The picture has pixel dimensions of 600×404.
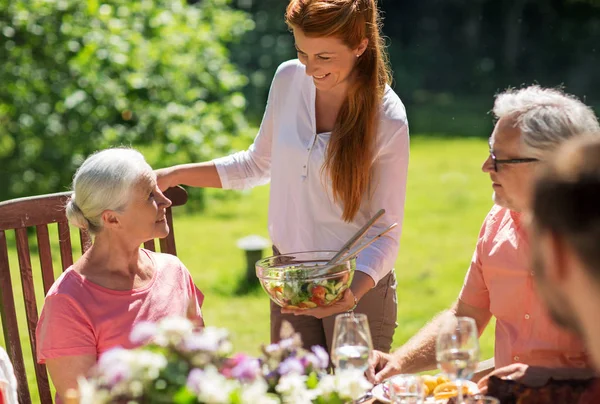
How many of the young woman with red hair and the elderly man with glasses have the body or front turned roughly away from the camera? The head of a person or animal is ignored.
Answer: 0

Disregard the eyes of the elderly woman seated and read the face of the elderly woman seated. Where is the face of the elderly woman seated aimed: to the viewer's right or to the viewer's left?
to the viewer's right

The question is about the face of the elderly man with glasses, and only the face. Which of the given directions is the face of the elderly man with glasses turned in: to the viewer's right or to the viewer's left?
to the viewer's left

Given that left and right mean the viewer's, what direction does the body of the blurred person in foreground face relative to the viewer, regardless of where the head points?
facing away from the viewer and to the left of the viewer

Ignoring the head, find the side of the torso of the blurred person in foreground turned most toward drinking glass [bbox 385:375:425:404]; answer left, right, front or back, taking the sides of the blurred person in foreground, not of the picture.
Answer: front

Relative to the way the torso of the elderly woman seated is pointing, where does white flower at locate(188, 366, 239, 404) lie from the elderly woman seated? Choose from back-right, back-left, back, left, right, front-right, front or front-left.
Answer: front-right

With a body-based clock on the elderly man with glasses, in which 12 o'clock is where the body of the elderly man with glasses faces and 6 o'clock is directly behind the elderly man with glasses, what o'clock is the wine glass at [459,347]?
The wine glass is roughly at 11 o'clock from the elderly man with glasses.

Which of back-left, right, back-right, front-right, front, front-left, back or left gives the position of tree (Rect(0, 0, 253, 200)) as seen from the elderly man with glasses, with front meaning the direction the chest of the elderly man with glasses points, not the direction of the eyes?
right

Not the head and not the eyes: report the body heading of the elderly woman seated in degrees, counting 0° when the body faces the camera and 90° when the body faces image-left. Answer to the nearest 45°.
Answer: approximately 315°

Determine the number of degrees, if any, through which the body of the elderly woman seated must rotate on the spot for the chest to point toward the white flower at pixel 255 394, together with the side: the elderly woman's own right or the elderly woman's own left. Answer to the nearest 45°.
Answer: approximately 45° to the elderly woman's own right

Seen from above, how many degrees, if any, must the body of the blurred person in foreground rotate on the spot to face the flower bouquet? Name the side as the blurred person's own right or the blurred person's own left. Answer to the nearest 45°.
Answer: approximately 45° to the blurred person's own left

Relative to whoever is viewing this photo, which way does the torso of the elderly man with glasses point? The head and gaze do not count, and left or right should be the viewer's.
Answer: facing the viewer and to the left of the viewer

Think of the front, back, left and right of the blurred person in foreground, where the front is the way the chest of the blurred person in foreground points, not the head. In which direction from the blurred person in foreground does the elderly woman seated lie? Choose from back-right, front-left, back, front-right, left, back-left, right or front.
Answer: front

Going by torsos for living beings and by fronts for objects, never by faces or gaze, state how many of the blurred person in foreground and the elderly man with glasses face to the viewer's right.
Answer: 0

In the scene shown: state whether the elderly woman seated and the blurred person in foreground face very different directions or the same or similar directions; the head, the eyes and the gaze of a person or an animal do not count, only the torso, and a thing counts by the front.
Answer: very different directions
